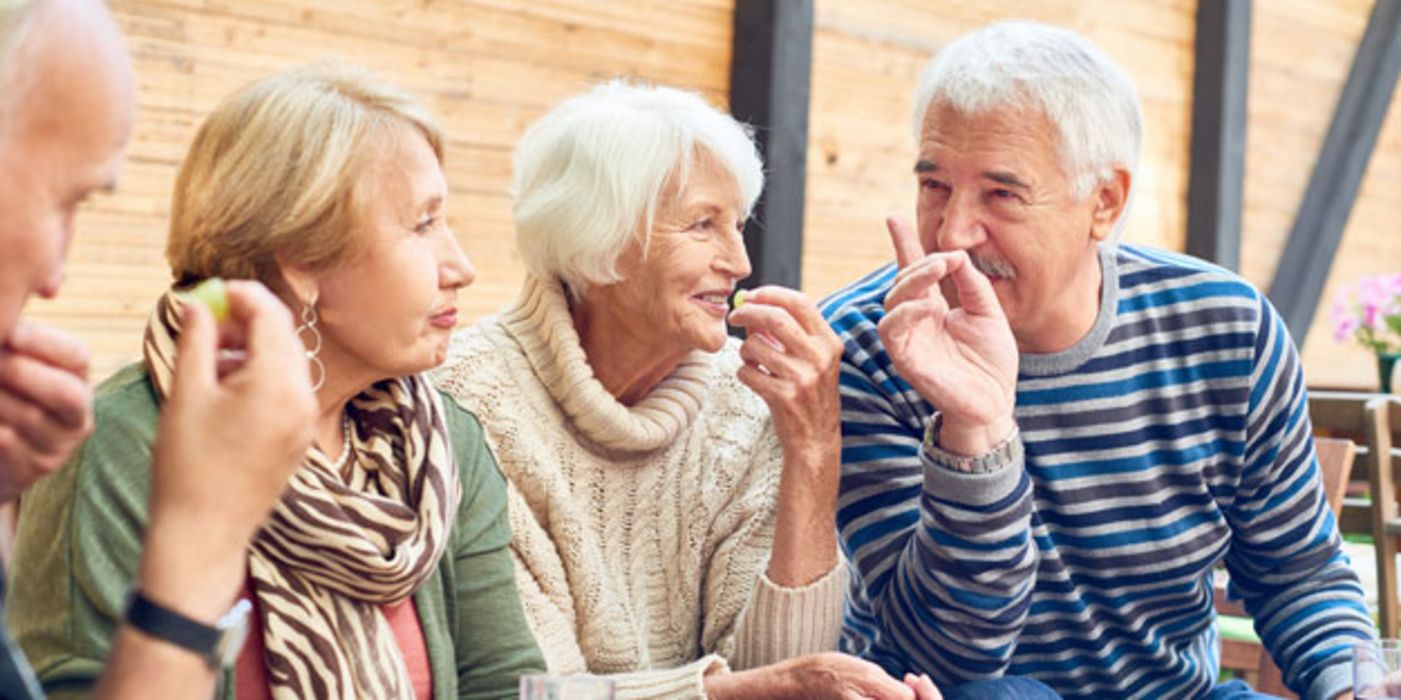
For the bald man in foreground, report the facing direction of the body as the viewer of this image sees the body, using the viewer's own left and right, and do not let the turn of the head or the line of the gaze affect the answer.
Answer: facing to the right of the viewer

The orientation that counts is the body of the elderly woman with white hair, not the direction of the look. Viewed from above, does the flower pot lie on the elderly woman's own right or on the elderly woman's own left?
on the elderly woman's own left

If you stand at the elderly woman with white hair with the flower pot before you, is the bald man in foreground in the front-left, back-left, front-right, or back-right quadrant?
back-right

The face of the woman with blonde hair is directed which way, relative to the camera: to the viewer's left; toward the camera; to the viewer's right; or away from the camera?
to the viewer's right

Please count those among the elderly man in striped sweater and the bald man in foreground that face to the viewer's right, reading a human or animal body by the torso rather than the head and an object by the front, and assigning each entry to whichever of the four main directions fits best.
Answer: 1

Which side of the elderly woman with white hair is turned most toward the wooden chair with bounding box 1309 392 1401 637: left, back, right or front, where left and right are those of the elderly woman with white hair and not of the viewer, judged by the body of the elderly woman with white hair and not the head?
left

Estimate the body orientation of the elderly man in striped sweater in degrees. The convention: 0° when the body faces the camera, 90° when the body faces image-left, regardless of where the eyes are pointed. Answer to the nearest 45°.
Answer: approximately 45°

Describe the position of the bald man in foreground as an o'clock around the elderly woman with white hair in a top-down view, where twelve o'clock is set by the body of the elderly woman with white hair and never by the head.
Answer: The bald man in foreground is roughly at 2 o'clock from the elderly woman with white hair.

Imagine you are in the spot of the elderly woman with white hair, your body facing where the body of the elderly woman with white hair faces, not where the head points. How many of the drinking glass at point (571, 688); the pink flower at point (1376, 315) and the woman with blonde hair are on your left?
1

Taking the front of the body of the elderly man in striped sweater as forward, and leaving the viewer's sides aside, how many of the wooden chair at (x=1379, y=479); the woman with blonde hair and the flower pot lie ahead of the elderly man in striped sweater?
1

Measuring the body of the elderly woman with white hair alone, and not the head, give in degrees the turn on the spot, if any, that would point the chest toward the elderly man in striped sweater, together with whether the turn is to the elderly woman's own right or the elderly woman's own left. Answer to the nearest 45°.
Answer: approximately 45° to the elderly woman's own left
